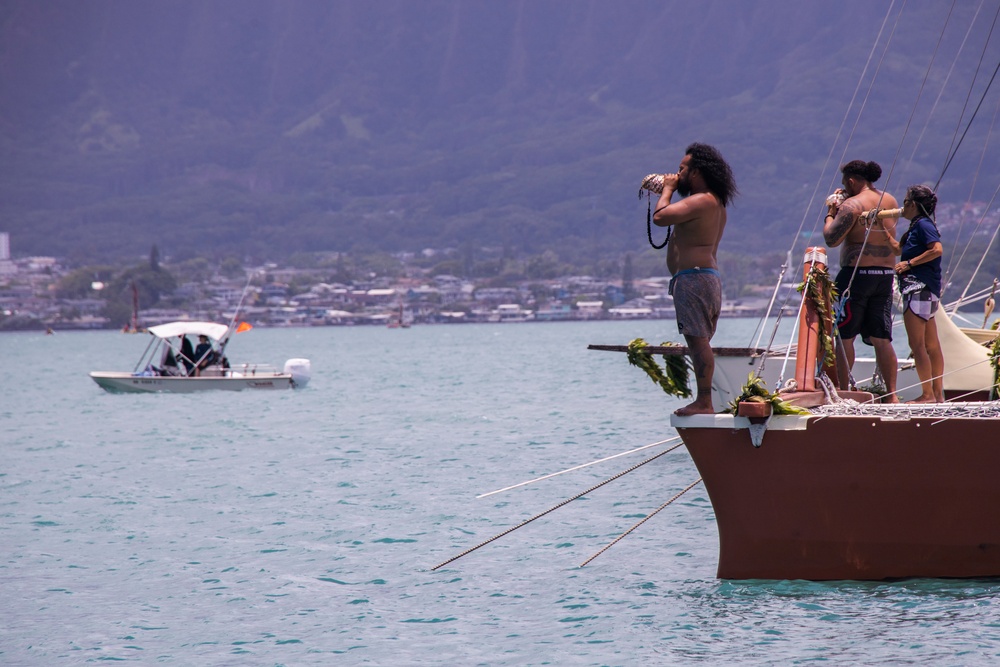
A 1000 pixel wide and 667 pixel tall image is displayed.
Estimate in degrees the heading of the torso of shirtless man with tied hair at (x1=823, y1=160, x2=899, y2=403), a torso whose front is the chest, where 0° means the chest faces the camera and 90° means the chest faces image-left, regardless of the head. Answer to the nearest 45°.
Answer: approximately 135°

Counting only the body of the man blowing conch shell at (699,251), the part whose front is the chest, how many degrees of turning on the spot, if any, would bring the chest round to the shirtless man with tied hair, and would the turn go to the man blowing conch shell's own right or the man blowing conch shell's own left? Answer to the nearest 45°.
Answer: approximately 135° to the man blowing conch shell's own right

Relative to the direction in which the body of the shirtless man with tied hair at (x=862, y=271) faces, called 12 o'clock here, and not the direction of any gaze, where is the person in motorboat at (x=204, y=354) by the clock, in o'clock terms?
The person in motorboat is roughly at 12 o'clock from the shirtless man with tied hair.

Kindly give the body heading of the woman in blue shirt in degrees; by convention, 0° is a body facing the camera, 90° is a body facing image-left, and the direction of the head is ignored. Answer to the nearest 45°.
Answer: approximately 90°

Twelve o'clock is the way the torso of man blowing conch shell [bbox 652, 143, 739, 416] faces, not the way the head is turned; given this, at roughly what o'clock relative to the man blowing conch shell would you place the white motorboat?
The white motorboat is roughly at 2 o'clock from the man blowing conch shell.

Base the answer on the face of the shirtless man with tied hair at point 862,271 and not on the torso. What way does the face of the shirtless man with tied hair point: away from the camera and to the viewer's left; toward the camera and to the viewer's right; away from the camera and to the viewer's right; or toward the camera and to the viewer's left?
away from the camera and to the viewer's left

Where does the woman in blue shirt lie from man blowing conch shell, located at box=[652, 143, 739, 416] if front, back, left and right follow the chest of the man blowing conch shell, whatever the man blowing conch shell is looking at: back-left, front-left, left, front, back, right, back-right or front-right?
back-right

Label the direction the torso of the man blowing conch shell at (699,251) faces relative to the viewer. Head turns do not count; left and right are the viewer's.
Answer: facing to the left of the viewer

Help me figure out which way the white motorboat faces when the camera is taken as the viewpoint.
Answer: facing to the left of the viewer

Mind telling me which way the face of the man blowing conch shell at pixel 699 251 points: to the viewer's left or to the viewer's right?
to the viewer's left

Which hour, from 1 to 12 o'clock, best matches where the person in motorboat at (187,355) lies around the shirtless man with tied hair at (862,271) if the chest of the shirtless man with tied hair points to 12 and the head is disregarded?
The person in motorboat is roughly at 12 o'clock from the shirtless man with tied hair.

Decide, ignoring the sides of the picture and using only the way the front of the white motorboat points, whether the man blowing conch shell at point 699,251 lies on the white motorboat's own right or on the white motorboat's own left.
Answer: on the white motorboat's own left

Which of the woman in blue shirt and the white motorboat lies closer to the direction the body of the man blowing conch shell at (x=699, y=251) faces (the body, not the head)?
the white motorboat

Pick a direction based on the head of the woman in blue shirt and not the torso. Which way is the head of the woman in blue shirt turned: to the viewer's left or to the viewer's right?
to the viewer's left
